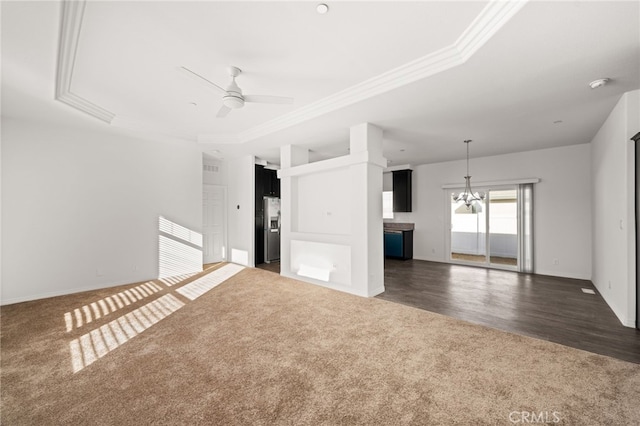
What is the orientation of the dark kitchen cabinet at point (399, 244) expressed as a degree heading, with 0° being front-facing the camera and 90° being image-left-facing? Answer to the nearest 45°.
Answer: approximately 45°

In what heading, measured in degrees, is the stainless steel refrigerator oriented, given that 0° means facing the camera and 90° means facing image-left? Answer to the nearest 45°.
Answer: approximately 315°

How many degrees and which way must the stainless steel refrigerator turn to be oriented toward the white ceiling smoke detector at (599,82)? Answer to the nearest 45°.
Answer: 0° — it already faces it
